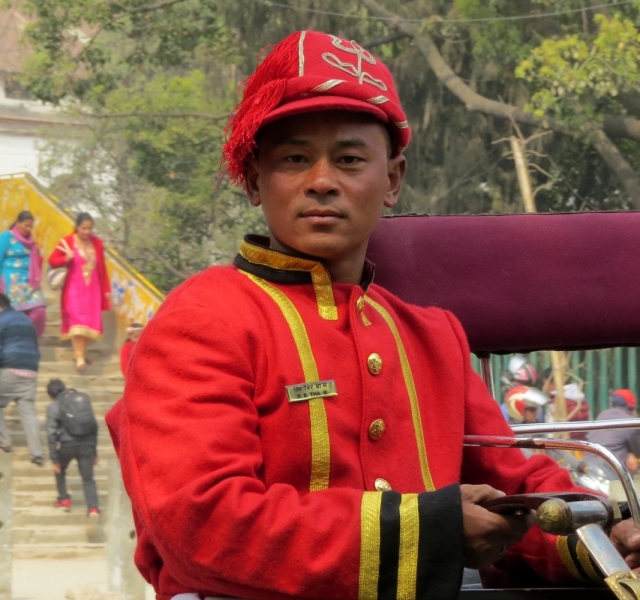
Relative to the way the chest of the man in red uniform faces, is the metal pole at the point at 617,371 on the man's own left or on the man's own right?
on the man's own left

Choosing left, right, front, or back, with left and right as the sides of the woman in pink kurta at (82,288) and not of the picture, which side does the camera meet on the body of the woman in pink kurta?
front

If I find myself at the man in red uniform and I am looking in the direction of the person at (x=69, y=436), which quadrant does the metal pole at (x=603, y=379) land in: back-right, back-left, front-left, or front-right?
front-right

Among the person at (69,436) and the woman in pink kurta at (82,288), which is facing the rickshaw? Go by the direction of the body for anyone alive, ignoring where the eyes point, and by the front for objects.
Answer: the woman in pink kurta

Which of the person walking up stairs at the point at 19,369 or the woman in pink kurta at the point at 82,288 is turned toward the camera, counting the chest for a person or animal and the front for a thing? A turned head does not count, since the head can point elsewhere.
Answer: the woman in pink kurta

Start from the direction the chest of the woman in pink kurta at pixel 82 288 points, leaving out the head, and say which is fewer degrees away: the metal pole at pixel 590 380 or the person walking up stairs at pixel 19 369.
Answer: the person walking up stairs

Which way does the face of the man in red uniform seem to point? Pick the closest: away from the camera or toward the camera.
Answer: toward the camera

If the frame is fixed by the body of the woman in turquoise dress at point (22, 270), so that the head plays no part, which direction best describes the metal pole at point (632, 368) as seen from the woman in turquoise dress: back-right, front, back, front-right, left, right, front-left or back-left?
front-left

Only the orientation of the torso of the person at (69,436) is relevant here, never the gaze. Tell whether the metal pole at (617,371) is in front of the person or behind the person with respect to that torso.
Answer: behind

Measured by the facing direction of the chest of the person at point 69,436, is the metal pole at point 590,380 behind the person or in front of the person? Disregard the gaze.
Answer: behind

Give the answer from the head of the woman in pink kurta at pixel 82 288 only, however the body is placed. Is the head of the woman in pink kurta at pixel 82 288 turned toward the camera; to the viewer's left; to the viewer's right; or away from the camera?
toward the camera
